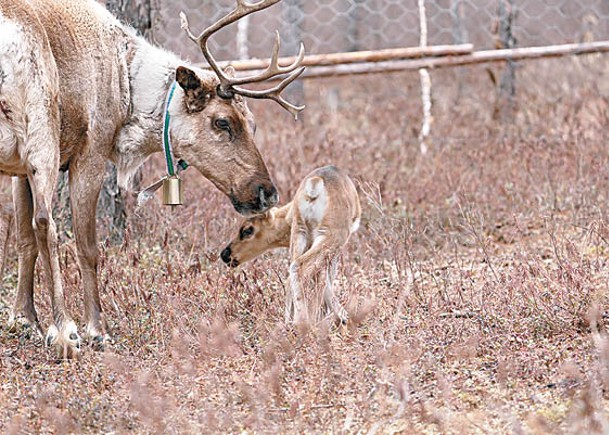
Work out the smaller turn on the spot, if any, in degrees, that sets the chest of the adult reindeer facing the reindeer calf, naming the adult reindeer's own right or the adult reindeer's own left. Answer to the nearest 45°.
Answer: approximately 45° to the adult reindeer's own right

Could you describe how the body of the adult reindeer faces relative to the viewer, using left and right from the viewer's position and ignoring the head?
facing away from the viewer and to the right of the viewer

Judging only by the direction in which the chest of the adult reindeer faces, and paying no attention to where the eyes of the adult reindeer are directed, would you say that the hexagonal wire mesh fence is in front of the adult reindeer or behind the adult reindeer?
in front
